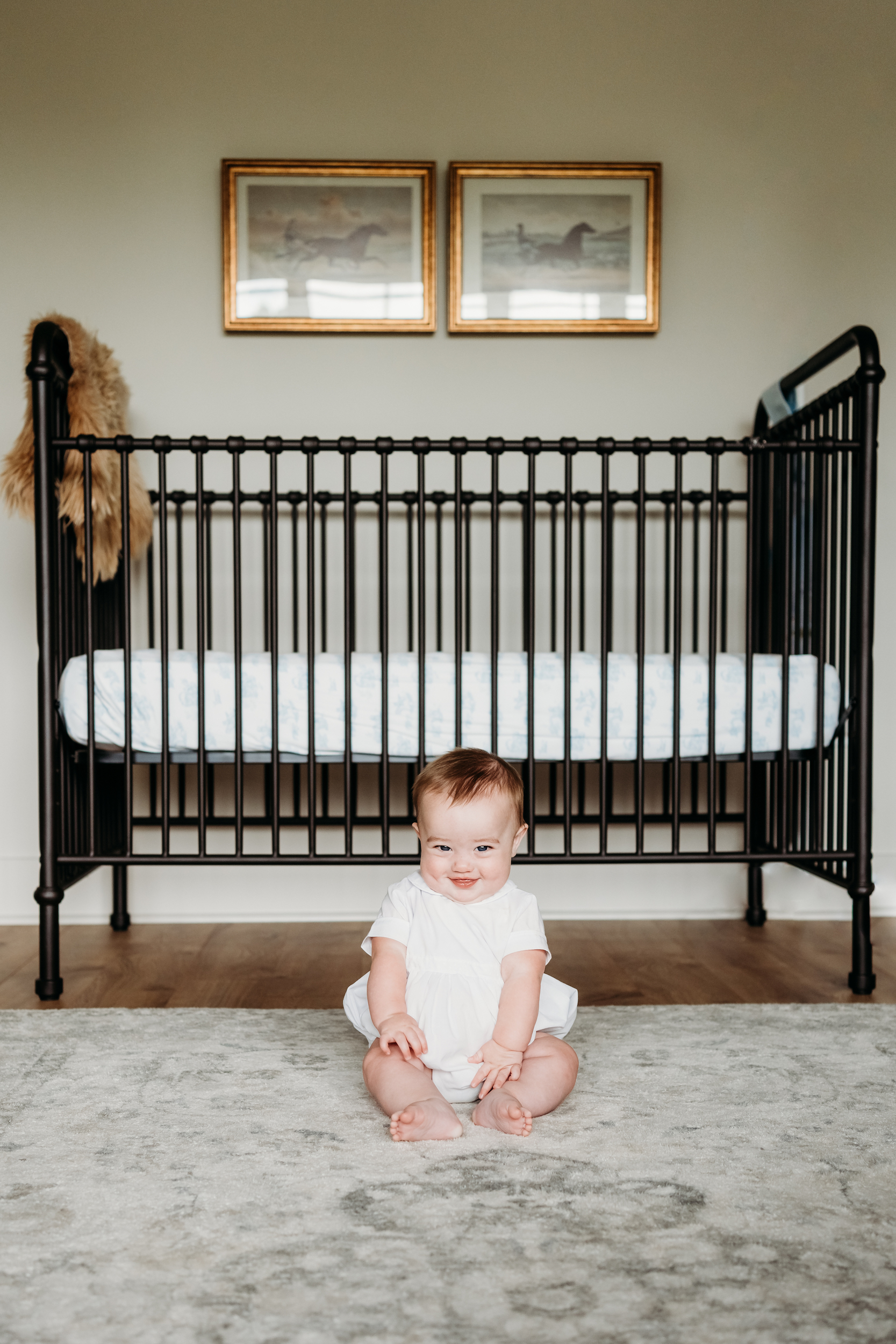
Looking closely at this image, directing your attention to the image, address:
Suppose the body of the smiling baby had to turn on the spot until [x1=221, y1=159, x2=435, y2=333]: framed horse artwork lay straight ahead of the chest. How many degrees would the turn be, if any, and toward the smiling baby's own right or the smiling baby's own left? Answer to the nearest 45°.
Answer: approximately 180°

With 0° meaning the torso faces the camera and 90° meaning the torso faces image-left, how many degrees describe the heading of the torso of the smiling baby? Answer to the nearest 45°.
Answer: approximately 0°

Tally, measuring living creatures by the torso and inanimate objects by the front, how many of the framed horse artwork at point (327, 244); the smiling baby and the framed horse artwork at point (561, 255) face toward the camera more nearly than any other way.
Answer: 3

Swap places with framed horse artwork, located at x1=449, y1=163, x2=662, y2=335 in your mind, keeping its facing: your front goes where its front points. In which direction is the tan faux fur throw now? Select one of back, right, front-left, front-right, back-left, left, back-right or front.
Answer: front-right

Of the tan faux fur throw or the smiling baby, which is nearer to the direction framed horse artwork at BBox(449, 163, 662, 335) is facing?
the smiling baby

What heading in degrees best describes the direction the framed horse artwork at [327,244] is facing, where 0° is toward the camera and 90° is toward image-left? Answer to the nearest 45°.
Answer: approximately 0°

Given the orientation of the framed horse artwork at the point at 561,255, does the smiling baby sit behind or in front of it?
in front

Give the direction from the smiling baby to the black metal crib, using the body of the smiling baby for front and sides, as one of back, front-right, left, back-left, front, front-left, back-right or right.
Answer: back
